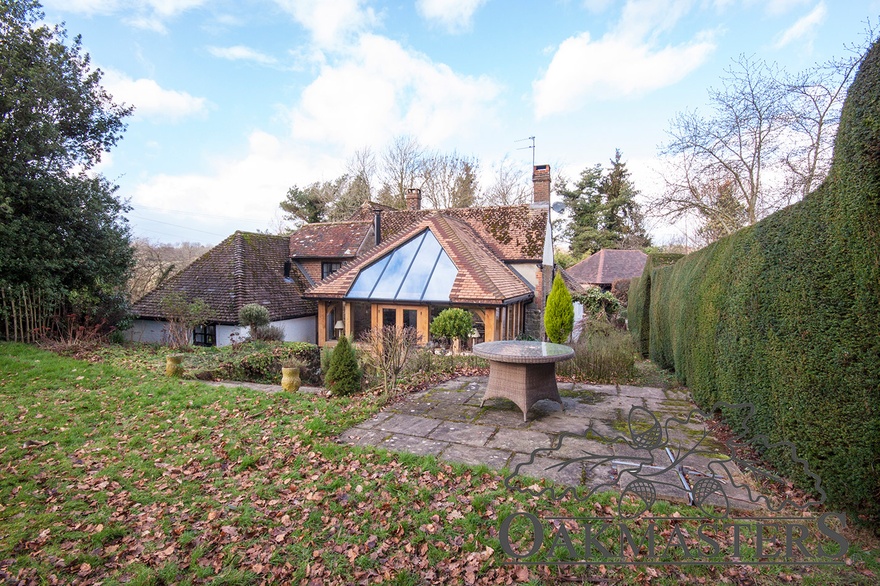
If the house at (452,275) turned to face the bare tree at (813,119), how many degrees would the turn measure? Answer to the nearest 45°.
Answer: approximately 45° to its left

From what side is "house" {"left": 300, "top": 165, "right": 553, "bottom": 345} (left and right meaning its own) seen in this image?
front

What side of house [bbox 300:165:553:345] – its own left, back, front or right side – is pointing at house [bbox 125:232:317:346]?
right

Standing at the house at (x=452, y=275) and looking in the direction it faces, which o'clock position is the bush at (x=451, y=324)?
The bush is roughly at 12 o'clock from the house.

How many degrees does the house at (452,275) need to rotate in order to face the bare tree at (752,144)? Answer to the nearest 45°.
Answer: approximately 90° to its left

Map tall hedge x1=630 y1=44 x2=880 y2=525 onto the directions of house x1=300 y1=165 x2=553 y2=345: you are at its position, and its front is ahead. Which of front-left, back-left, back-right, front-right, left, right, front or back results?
front

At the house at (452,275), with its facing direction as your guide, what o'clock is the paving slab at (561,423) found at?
The paving slab is roughly at 12 o'clock from the house.

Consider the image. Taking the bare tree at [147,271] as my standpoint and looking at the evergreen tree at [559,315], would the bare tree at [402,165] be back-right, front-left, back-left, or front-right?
front-left

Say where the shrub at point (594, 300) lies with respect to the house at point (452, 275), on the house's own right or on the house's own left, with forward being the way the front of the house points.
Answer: on the house's own left

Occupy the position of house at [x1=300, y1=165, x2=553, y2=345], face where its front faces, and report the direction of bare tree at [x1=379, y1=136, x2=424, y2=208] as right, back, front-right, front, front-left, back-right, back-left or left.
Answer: back

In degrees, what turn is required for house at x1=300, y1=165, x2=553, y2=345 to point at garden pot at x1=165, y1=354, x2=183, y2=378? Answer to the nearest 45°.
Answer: approximately 45° to its right

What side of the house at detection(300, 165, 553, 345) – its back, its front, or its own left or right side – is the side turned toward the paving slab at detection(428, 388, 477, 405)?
front

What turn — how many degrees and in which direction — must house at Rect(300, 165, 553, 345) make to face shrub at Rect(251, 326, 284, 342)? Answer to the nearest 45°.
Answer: approximately 90° to its right

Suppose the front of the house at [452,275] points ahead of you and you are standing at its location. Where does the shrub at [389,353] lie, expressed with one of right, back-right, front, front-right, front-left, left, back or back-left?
front

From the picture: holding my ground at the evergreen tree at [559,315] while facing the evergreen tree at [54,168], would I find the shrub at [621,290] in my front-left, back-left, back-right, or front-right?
back-right
